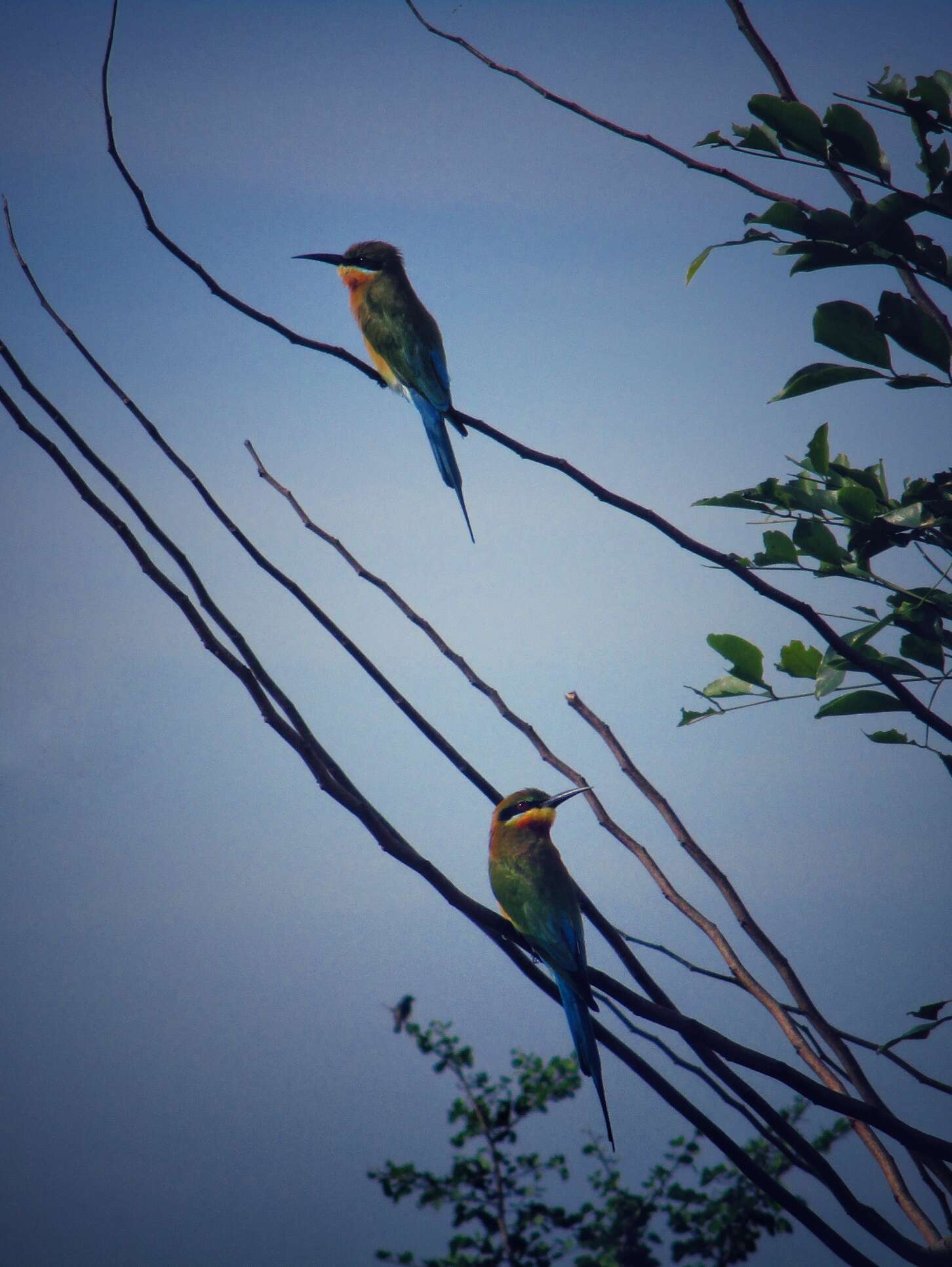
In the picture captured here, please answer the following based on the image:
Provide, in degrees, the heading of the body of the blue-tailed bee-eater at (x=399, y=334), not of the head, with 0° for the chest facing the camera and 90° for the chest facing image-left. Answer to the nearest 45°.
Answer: approximately 90°

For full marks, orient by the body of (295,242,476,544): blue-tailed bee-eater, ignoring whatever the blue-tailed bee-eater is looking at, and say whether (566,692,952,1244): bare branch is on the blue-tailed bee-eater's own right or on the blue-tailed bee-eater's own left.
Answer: on the blue-tailed bee-eater's own left
